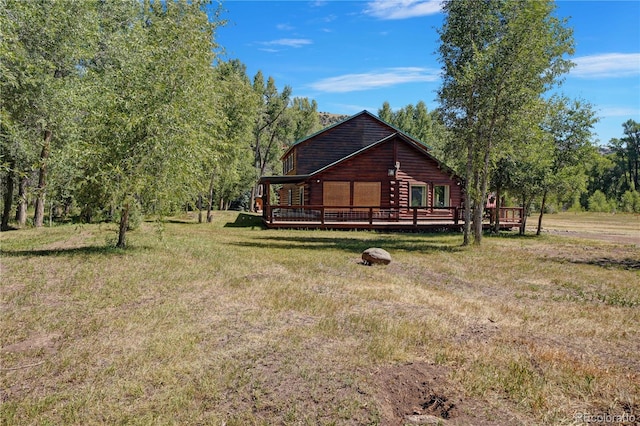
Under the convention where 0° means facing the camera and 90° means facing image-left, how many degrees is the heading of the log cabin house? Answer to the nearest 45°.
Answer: approximately 0°

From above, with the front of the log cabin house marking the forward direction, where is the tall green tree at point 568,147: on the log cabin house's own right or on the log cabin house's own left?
on the log cabin house's own left

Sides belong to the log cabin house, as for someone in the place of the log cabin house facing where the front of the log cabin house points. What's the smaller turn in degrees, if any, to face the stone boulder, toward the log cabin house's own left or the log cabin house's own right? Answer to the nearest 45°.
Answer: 0° — it already faces it

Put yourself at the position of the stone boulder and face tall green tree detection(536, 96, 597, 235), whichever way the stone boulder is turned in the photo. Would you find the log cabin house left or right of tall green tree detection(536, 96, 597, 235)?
left
